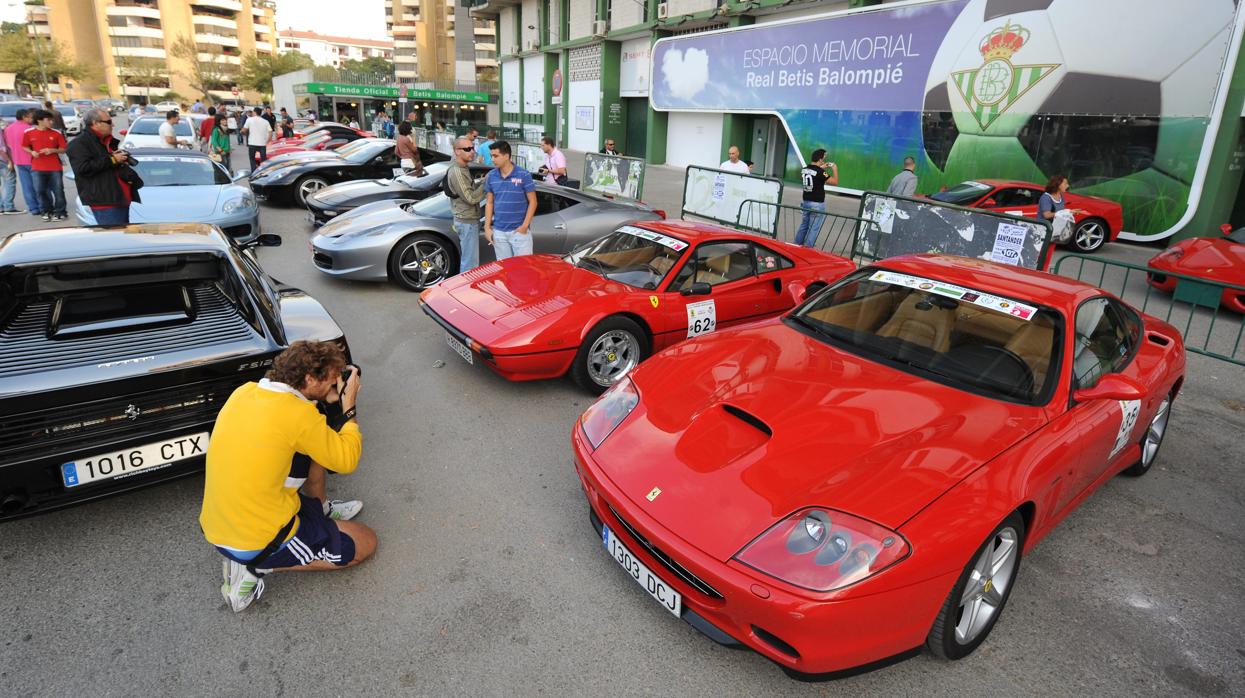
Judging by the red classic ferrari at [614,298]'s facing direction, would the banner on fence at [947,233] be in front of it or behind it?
behind

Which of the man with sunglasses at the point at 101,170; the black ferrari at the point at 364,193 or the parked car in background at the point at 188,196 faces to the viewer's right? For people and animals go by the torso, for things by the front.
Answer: the man with sunglasses

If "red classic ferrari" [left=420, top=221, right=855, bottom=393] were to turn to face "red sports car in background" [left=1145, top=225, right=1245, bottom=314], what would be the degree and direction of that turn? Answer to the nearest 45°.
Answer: approximately 180°

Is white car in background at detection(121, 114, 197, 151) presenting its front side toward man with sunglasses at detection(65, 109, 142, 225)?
yes

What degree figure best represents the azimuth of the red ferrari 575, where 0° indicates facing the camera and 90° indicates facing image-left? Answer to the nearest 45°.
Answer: approximately 45°

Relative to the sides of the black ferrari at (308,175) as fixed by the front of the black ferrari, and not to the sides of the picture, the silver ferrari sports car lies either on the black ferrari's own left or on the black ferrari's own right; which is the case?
on the black ferrari's own left

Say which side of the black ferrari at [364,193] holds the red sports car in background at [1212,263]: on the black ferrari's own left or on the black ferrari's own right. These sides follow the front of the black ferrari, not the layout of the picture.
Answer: on the black ferrari's own left

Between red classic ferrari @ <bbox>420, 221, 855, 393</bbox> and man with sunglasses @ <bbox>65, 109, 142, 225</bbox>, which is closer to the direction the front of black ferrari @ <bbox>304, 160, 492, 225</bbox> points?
the man with sunglasses

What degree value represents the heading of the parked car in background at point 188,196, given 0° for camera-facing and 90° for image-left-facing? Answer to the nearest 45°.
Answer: approximately 0°

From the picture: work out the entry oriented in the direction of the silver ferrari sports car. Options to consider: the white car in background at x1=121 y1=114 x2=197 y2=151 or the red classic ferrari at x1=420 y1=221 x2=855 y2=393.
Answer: the white car in background

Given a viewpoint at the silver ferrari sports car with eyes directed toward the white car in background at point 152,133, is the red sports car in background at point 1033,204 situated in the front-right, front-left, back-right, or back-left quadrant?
back-right

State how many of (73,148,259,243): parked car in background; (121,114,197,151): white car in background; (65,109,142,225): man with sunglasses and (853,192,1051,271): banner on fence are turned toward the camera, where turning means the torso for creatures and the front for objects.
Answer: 3

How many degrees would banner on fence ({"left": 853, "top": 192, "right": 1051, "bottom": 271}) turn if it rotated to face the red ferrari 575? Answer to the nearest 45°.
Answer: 0° — it already faces it
